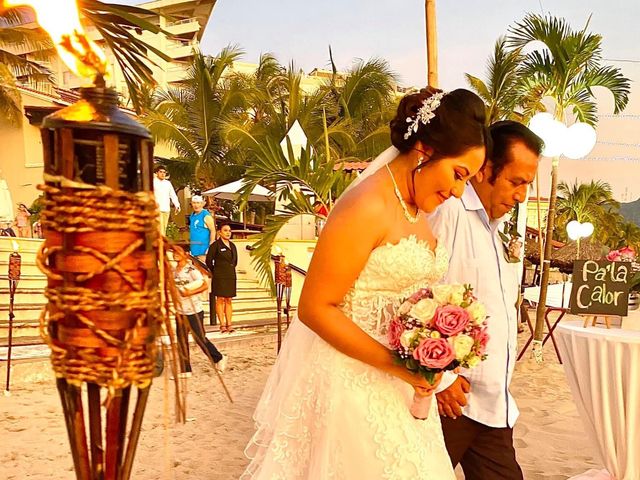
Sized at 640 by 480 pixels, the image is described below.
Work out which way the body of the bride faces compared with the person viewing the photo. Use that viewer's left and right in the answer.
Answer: facing to the right of the viewer

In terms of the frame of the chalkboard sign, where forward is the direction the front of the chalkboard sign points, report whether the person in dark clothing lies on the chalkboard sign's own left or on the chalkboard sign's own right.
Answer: on the chalkboard sign's own right

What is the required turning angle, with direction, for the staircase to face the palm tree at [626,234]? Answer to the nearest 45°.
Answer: approximately 135° to its left

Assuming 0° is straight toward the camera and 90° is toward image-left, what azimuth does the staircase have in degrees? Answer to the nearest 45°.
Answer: approximately 0°

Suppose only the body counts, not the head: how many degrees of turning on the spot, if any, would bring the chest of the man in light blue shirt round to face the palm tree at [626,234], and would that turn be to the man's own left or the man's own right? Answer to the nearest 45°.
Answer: approximately 135° to the man's own left

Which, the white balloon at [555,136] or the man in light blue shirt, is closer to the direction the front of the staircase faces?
the man in light blue shirt

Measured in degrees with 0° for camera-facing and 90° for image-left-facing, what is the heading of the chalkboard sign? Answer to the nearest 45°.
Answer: approximately 0°
